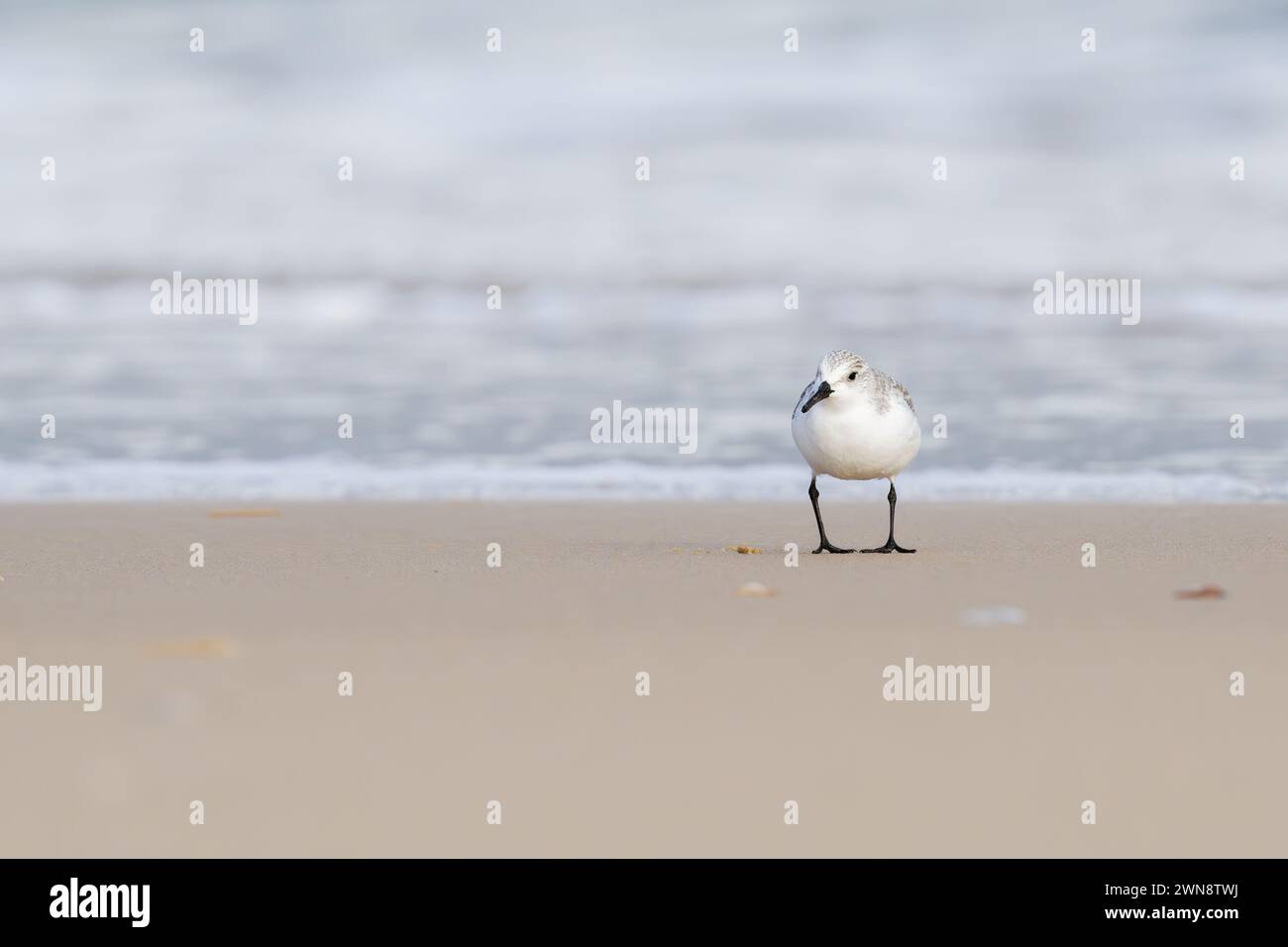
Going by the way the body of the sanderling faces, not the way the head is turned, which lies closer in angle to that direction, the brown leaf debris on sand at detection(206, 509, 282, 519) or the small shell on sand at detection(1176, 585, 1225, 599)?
the small shell on sand

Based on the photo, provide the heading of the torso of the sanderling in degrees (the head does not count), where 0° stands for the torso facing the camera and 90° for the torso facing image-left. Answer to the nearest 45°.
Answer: approximately 0°

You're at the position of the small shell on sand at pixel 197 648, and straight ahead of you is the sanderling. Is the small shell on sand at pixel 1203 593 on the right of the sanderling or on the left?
right

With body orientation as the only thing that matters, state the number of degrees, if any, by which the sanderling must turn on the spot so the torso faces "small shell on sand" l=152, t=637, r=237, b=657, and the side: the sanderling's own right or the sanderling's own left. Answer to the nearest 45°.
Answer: approximately 45° to the sanderling's own right

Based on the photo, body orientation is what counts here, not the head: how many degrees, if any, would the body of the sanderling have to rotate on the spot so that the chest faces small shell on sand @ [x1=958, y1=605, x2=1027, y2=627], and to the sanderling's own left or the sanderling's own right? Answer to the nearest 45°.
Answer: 0° — it already faces it

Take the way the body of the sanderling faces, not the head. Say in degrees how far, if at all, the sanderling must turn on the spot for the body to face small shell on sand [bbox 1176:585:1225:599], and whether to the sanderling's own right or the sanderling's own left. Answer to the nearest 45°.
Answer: approximately 45° to the sanderling's own left

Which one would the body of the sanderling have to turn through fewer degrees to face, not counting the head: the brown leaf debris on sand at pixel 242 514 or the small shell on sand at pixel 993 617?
the small shell on sand

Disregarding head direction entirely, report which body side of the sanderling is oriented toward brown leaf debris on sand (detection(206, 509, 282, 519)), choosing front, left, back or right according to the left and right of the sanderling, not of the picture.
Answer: right
